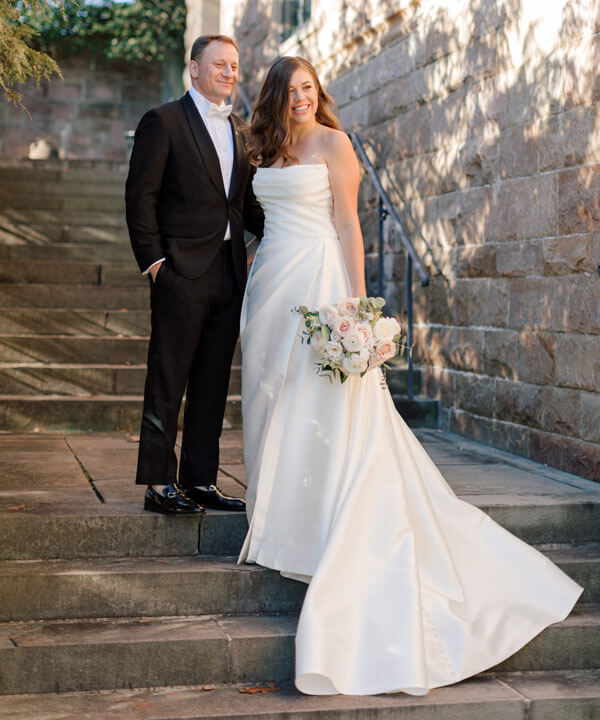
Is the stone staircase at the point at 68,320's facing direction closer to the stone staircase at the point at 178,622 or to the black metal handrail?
the stone staircase

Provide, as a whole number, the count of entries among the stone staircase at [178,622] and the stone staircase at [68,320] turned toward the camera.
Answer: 2

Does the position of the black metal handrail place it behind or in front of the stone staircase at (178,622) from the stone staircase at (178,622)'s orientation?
behind

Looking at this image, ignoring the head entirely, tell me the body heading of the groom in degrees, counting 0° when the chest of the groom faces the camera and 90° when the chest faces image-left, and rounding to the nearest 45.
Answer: approximately 315°

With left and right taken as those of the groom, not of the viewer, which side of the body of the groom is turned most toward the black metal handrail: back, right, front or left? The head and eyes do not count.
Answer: left

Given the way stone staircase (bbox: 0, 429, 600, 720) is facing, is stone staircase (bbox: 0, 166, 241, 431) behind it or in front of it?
behind

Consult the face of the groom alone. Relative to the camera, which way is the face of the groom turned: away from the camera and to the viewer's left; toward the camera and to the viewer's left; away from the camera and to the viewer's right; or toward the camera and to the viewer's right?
toward the camera and to the viewer's right
